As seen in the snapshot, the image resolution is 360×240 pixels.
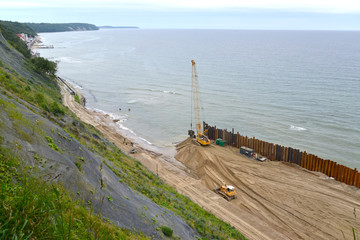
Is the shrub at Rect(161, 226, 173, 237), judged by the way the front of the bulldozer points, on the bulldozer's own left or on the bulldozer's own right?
on the bulldozer's own left
